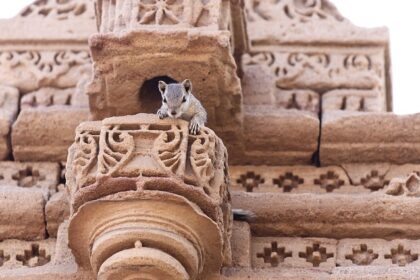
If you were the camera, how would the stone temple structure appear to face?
facing the viewer
